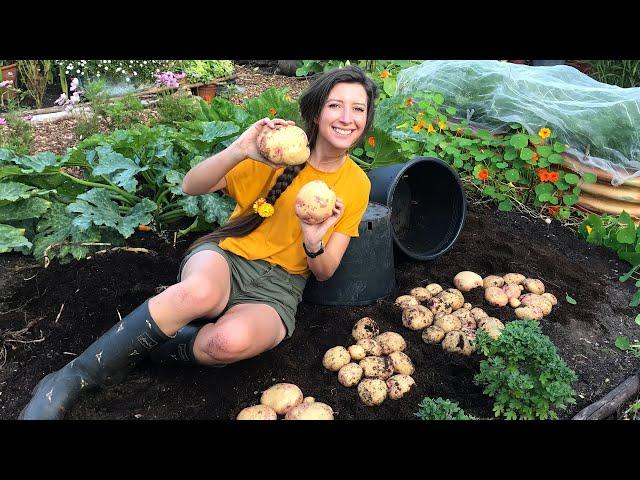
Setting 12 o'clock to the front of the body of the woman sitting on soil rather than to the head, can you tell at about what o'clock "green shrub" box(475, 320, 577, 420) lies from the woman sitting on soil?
The green shrub is roughly at 10 o'clock from the woman sitting on soil.

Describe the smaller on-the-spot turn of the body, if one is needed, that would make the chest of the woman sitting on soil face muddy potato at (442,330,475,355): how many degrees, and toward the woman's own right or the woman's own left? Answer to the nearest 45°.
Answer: approximately 90° to the woman's own left

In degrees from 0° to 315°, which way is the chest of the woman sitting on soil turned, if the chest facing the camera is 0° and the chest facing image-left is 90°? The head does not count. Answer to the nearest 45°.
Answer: approximately 0°

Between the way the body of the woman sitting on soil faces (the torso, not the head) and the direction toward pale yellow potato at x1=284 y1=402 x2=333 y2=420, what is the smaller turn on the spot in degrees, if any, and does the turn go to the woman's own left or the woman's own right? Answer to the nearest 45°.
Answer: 0° — they already face it

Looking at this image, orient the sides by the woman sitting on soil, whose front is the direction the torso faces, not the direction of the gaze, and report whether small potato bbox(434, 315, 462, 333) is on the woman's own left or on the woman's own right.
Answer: on the woman's own left

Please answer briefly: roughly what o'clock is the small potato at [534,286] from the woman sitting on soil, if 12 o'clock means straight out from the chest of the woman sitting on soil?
The small potato is roughly at 9 o'clock from the woman sitting on soil.

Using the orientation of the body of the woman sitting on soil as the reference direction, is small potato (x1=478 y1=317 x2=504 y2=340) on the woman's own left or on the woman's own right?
on the woman's own left

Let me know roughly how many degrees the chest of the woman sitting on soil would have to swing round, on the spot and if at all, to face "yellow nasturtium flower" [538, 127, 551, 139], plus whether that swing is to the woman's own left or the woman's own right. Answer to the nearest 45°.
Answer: approximately 135° to the woman's own left

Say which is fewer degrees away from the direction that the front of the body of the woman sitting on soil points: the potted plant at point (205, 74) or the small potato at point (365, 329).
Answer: the small potato
